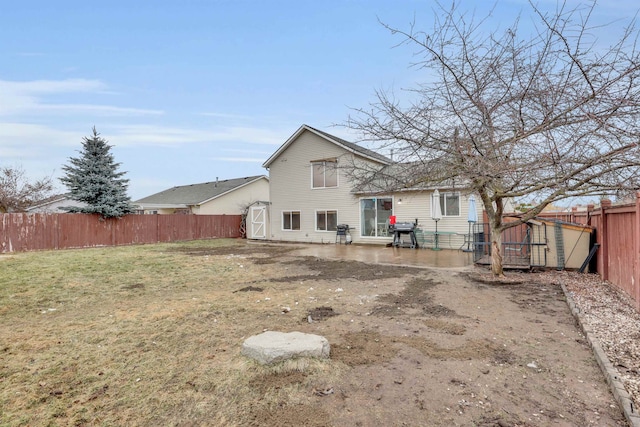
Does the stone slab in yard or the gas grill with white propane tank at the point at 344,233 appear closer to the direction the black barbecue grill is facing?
the stone slab in yard

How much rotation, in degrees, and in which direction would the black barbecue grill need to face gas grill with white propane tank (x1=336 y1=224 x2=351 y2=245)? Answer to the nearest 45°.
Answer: approximately 135° to its right

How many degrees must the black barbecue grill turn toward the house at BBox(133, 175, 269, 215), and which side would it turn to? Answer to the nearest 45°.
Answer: approximately 135° to its right

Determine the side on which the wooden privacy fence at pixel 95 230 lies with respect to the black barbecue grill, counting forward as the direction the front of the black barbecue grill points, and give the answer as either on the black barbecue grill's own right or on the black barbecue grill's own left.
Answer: on the black barbecue grill's own right

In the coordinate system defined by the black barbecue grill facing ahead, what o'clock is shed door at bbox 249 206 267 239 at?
The shed door is roughly at 4 o'clock from the black barbecue grill.

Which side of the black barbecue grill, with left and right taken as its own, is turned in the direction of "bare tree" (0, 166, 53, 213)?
right
